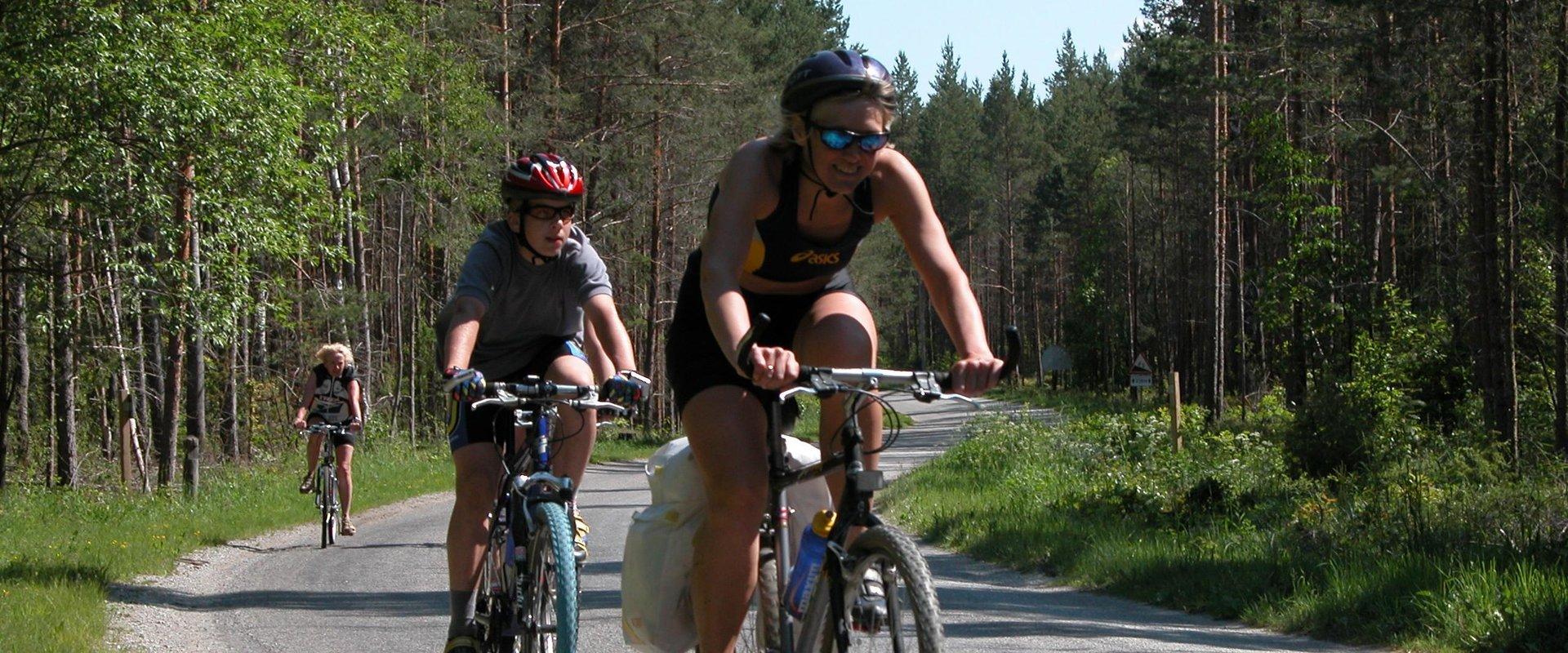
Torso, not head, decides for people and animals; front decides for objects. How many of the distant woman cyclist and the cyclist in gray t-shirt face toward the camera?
2

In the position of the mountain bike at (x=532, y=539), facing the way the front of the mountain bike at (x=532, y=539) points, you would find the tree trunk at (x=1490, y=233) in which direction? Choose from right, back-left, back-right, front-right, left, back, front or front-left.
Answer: back-left

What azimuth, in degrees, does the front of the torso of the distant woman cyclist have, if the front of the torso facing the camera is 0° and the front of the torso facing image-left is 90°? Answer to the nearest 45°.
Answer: approximately 0°

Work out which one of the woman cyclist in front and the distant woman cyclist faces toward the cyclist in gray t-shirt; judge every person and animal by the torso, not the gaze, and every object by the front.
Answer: the distant woman cyclist
